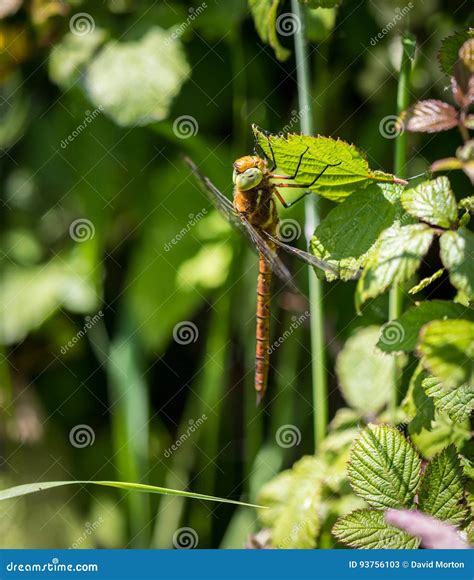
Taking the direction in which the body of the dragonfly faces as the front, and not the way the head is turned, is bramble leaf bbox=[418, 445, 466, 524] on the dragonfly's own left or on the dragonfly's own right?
on the dragonfly's own right

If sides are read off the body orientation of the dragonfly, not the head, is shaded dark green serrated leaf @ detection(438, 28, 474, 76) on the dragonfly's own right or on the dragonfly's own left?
on the dragonfly's own right
